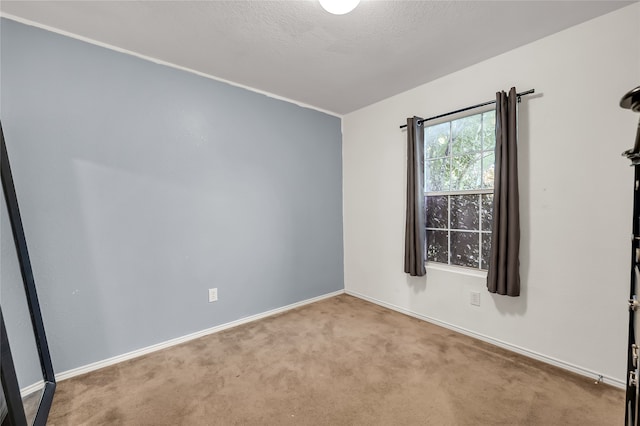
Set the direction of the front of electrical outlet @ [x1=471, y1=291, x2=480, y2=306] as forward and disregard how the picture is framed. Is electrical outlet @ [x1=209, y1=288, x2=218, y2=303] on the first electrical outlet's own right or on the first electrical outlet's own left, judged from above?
on the first electrical outlet's own right

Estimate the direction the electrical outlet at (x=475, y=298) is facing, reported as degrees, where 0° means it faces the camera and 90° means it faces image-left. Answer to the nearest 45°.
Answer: approximately 0°
